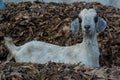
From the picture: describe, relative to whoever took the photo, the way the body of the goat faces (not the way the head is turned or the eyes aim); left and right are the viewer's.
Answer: facing to the right of the viewer
